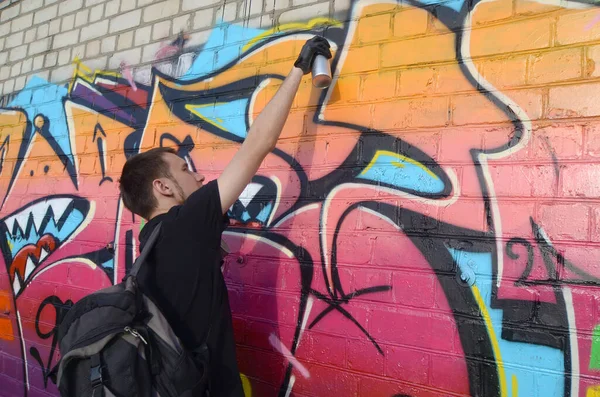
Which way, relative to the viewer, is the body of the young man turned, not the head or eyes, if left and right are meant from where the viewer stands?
facing away from the viewer and to the right of the viewer

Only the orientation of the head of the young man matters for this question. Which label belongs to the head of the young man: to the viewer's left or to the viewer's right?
to the viewer's right
